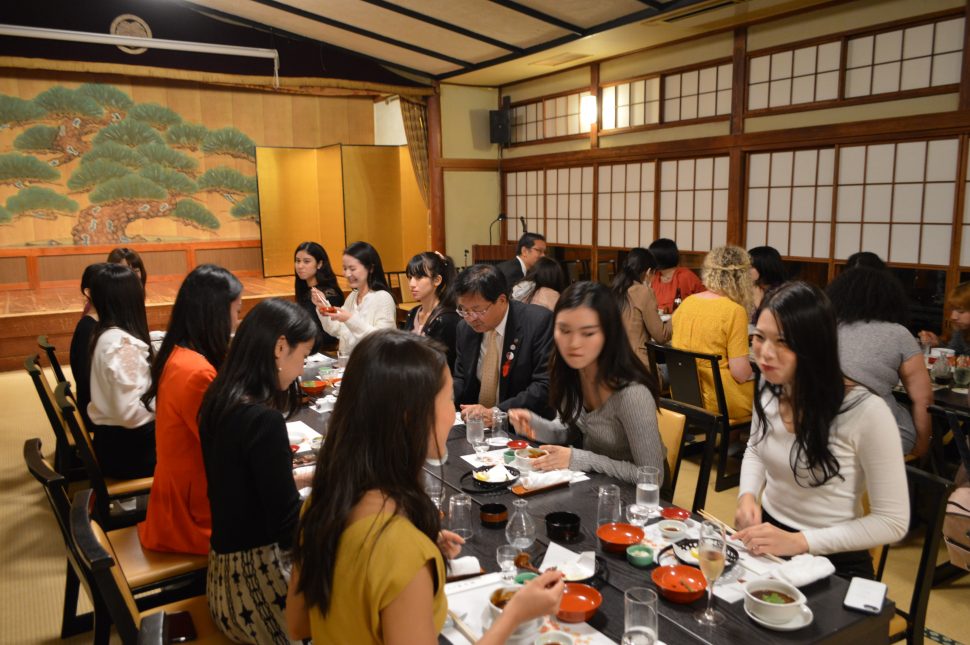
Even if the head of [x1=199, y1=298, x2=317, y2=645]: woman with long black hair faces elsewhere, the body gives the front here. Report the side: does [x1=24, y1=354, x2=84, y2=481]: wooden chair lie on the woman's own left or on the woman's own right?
on the woman's own left

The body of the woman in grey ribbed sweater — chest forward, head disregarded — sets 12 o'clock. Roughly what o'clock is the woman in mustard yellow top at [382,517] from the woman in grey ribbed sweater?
The woman in mustard yellow top is roughly at 11 o'clock from the woman in grey ribbed sweater.

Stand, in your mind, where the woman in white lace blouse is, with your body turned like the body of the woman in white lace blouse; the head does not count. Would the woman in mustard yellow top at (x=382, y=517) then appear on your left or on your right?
on your right

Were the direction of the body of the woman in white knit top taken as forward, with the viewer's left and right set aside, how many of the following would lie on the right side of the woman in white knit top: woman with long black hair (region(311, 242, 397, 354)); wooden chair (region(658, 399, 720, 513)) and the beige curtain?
3

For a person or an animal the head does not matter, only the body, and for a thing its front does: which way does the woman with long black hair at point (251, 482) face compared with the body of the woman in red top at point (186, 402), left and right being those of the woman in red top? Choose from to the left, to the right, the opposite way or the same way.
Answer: the same way

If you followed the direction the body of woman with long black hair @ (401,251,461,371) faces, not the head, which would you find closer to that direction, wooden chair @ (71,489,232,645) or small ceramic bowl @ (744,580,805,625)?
the wooden chair

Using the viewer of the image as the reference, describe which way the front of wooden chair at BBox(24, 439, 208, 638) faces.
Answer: facing away from the viewer and to the right of the viewer

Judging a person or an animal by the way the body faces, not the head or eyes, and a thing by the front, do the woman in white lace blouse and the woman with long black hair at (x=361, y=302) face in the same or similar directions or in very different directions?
very different directions

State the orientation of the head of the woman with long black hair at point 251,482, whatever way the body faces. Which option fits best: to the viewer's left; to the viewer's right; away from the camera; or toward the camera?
to the viewer's right

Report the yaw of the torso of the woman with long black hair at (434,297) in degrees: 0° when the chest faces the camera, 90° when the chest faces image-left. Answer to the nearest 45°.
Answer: approximately 45°

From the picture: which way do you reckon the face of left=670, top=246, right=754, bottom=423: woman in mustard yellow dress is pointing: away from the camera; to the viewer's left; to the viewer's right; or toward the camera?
away from the camera

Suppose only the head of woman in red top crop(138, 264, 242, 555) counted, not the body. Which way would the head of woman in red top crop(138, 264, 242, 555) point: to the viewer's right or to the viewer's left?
to the viewer's right

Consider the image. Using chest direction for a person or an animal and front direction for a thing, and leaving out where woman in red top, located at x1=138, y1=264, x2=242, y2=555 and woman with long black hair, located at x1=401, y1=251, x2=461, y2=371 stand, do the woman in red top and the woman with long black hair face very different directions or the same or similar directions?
very different directions

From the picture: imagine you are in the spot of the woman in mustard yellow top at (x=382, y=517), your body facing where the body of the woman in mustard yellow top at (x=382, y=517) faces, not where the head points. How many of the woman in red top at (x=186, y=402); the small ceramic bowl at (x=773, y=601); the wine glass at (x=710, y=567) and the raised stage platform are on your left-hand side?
2

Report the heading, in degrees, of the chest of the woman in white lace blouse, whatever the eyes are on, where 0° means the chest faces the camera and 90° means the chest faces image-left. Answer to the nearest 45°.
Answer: approximately 225°

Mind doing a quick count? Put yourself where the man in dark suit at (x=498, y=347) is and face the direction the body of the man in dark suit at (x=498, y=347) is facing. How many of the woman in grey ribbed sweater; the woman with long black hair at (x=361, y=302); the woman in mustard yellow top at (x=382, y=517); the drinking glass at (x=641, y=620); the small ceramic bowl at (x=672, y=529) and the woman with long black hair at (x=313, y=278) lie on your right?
2
